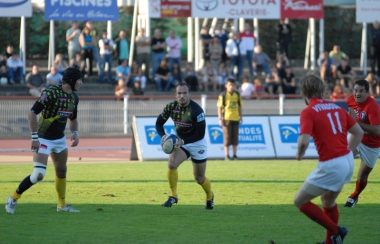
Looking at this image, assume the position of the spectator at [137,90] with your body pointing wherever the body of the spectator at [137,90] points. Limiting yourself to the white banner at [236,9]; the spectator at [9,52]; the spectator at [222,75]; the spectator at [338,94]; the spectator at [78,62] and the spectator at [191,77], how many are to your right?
2

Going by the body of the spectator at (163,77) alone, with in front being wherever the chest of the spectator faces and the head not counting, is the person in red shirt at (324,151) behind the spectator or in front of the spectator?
in front

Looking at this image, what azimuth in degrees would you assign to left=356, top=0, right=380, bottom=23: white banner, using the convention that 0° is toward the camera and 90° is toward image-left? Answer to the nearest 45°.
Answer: approximately 0°

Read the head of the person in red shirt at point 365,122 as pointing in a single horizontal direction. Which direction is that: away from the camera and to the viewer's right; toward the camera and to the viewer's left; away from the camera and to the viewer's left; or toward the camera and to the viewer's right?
toward the camera and to the viewer's left

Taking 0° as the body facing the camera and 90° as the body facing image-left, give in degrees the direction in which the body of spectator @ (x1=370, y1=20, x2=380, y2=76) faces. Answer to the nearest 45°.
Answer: approximately 0°

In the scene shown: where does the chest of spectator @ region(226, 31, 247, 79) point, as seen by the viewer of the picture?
toward the camera

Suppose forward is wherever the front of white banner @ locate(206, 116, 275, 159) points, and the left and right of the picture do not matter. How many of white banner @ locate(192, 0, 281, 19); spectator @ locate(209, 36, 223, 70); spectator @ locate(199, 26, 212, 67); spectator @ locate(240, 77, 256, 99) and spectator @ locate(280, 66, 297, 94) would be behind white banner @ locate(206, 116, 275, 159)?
5

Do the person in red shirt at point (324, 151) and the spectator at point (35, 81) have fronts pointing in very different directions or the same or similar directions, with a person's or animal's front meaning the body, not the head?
very different directions

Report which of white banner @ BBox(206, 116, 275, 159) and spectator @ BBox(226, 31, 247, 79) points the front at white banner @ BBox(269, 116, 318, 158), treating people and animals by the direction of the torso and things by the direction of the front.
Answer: the spectator

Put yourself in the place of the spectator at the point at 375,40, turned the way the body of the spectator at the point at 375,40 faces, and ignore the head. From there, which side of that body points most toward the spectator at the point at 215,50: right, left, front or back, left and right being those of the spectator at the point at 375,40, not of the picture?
right

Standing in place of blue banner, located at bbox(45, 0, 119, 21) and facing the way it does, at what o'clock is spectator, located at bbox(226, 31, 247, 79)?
The spectator is roughly at 9 o'clock from the blue banner.

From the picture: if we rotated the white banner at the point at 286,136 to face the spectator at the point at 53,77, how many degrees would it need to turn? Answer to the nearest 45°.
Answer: approximately 135° to its right

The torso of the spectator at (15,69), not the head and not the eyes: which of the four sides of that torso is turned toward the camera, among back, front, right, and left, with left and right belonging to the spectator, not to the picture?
front

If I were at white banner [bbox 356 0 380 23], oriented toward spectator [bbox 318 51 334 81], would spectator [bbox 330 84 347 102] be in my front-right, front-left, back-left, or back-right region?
front-left

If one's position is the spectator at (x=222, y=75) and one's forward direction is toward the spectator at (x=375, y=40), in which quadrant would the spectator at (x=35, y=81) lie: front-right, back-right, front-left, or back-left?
back-left
